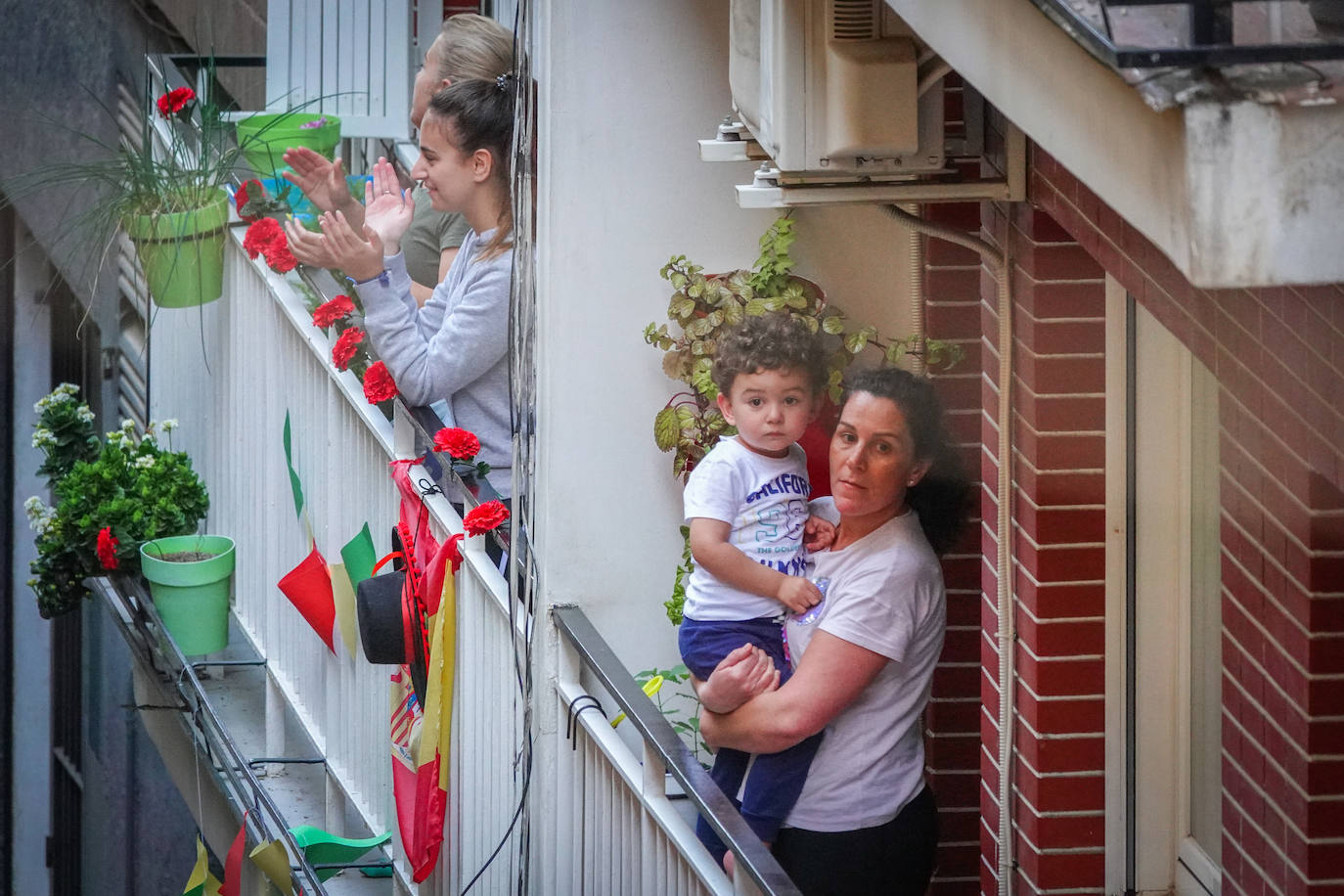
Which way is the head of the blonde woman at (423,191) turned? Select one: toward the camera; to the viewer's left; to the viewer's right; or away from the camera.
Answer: to the viewer's left

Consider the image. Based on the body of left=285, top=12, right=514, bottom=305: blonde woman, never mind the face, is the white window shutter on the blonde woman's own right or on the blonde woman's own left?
on the blonde woman's own right

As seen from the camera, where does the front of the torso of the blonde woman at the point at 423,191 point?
to the viewer's left

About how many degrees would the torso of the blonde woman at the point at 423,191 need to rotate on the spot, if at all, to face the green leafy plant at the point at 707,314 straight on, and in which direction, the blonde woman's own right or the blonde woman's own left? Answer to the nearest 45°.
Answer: approximately 135° to the blonde woman's own left
